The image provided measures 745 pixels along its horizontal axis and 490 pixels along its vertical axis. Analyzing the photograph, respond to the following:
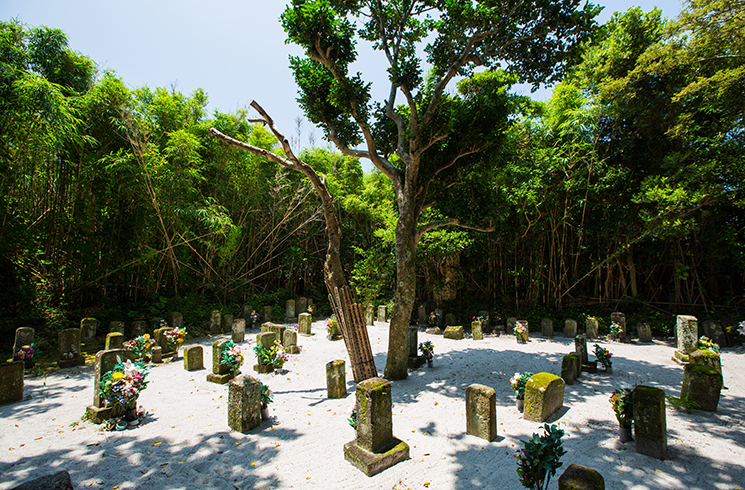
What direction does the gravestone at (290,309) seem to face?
toward the camera

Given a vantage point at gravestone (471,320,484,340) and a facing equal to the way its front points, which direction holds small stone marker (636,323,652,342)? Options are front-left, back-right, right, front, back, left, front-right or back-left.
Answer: left

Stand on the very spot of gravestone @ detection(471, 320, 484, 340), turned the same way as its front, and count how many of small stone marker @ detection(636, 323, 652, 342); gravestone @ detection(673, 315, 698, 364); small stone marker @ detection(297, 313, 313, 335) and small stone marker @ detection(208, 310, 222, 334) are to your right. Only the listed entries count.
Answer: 2

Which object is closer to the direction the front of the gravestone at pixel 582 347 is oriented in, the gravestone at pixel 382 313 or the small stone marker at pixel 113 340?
the small stone marker

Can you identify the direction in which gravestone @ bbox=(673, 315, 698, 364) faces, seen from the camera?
facing the viewer and to the left of the viewer

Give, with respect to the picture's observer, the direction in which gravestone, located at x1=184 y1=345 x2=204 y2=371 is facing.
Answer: facing the viewer and to the right of the viewer

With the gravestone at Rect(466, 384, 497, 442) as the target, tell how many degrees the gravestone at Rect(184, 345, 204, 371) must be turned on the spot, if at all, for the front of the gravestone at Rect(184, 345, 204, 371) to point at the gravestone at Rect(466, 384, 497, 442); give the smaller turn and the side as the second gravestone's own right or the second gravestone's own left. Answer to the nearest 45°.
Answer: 0° — it already faces it

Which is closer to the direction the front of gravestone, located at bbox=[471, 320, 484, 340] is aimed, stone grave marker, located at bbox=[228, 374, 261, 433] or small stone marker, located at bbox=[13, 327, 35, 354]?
the stone grave marker

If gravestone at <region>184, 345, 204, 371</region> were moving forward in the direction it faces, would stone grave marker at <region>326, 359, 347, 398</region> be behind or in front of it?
in front

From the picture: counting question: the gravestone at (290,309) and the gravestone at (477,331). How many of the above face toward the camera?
2

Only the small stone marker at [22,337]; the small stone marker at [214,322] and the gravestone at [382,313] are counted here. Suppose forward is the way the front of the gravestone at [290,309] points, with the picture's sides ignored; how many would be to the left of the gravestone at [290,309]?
1

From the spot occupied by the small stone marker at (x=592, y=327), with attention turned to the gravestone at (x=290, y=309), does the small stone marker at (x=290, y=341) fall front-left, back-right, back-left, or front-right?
front-left
